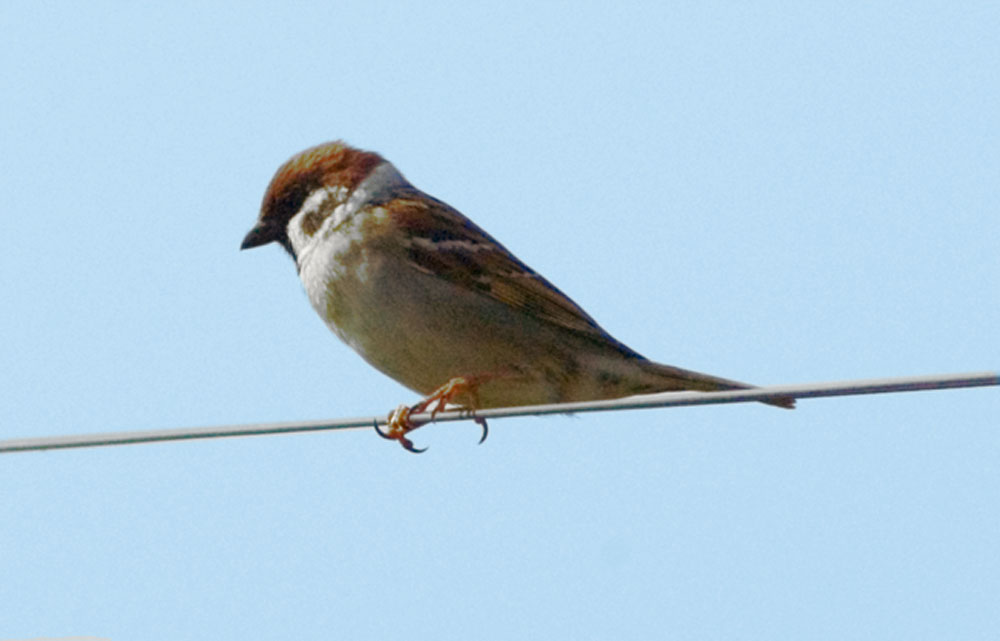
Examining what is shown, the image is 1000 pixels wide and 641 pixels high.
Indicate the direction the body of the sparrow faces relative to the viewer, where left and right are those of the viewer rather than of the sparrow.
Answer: facing to the left of the viewer
